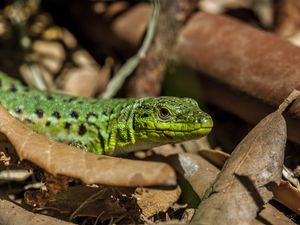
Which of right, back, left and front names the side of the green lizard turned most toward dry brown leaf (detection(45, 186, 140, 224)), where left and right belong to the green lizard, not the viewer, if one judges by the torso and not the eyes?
right

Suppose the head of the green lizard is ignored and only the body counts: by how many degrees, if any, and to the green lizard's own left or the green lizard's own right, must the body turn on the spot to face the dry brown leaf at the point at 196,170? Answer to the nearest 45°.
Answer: approximately 45° to the green lizard's own right

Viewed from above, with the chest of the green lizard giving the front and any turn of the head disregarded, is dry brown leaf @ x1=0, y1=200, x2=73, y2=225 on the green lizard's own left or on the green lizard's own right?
on the green lizard's own right

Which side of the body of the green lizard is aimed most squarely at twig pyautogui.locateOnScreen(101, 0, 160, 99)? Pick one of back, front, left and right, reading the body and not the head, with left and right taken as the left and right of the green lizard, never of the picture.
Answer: left

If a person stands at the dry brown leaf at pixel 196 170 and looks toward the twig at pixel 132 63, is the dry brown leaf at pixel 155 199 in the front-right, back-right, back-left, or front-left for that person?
back-left

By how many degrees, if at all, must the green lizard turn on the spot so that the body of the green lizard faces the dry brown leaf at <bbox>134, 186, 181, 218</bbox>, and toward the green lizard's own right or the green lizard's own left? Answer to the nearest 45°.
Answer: approximately 90° to the green lizard's own right

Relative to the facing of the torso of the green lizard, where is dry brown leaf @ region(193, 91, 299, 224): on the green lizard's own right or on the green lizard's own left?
on the green lizard's own right

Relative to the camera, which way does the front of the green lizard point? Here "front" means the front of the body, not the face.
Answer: to the viewer's right

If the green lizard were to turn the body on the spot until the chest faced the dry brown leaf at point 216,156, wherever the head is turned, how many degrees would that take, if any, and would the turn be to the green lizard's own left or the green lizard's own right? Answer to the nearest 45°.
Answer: approximately 45° to the green lizard's own right

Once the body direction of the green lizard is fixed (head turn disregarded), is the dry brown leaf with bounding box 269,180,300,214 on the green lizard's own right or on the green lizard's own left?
on the green lizard's own right
